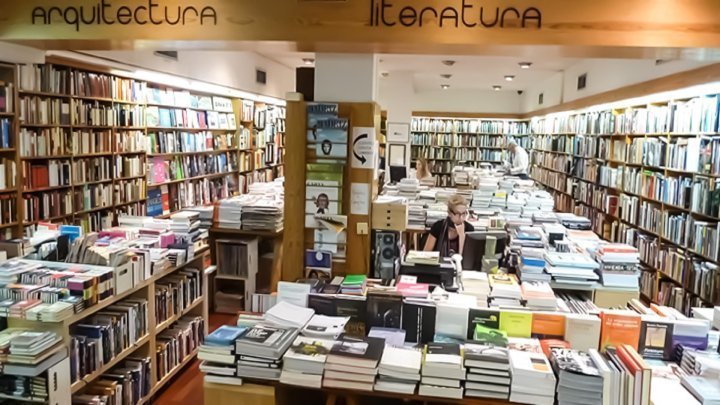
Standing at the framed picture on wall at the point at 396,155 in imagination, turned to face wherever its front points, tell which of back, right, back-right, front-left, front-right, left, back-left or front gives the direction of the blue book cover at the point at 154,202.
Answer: front-right

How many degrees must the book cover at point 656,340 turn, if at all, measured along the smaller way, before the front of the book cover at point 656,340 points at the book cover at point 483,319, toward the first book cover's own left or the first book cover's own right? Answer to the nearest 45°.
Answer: approximately 45° to the first book cover's own right

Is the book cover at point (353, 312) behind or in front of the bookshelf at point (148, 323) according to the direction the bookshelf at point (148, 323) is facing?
in front

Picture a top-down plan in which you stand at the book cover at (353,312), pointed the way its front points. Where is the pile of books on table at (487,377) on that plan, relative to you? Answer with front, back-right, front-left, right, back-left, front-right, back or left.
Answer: front-left

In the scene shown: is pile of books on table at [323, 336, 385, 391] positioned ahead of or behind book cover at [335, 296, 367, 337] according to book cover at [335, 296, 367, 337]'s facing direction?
ahead

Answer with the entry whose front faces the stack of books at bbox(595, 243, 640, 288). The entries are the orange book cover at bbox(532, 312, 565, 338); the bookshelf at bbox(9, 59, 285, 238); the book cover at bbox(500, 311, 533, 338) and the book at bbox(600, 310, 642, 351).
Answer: the bookshelf

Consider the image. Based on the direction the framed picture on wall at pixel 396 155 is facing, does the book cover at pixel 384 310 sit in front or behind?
in front

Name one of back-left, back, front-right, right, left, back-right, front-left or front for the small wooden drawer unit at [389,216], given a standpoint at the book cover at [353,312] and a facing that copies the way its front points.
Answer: back

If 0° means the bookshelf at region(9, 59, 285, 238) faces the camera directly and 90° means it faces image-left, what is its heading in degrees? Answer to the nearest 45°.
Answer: approximately 315°

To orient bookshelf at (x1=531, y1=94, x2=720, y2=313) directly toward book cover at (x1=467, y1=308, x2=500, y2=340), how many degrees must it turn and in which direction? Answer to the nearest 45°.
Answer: approximately 45° to its left

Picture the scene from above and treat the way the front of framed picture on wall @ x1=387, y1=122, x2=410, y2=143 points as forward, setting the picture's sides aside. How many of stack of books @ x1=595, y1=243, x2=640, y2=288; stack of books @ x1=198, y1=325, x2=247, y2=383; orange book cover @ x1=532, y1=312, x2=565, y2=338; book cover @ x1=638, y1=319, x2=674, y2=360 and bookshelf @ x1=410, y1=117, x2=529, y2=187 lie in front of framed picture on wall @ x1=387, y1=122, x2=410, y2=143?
4
